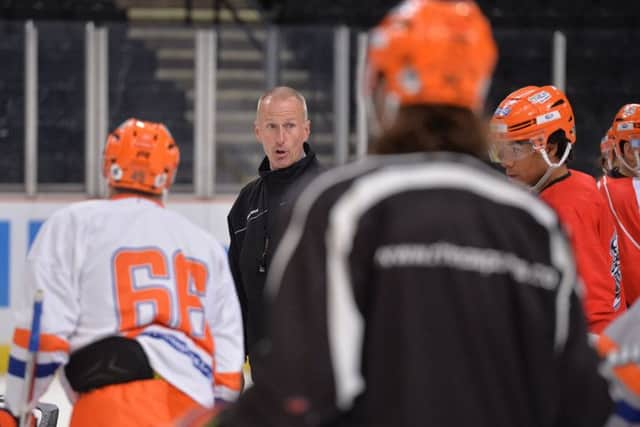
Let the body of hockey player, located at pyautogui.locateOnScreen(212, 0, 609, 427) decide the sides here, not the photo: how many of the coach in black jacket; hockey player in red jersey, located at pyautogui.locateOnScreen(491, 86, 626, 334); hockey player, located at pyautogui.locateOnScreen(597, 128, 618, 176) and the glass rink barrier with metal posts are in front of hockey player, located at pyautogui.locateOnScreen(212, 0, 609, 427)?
4

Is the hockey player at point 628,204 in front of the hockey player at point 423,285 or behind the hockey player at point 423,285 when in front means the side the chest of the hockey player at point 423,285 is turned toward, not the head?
in front

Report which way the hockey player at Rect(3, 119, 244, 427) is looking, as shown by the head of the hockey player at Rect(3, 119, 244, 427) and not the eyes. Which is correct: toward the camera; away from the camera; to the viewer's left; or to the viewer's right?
away from the camera

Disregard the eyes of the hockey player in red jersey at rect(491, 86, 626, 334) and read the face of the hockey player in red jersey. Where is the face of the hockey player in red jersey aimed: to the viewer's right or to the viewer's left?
to the viewer's left

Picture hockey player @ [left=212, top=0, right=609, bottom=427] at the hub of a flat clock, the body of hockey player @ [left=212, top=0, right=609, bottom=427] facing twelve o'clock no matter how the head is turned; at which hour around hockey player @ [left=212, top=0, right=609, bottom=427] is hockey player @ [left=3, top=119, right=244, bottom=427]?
hockey player @ [left=3, top=119, right=244, bottom=427] is roughly at 11 o'clock from hockey player @ [left=212, top=0, right=609, bottom=427].

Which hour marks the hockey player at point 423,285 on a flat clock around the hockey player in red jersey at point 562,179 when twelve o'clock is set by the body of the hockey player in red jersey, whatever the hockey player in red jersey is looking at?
The hockey player is roughly at 9 o'clock from the hockey player in red jersey.

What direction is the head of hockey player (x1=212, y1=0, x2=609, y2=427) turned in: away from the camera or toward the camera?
away from the camera

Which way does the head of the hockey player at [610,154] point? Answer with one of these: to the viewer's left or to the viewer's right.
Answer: to the viewer's left

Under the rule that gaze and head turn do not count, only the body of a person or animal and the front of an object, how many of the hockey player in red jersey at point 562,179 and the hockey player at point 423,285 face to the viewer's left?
1

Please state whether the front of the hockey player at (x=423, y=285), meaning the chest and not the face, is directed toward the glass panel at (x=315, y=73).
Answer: yes

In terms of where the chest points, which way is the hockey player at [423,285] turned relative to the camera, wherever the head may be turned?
away from the camera

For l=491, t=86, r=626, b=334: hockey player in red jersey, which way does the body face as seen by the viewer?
to the viewer's left

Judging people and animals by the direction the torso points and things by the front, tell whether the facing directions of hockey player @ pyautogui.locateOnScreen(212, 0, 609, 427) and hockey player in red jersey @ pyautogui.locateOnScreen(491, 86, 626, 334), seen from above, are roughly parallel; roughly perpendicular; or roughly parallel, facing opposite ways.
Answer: roughly perpendicular
